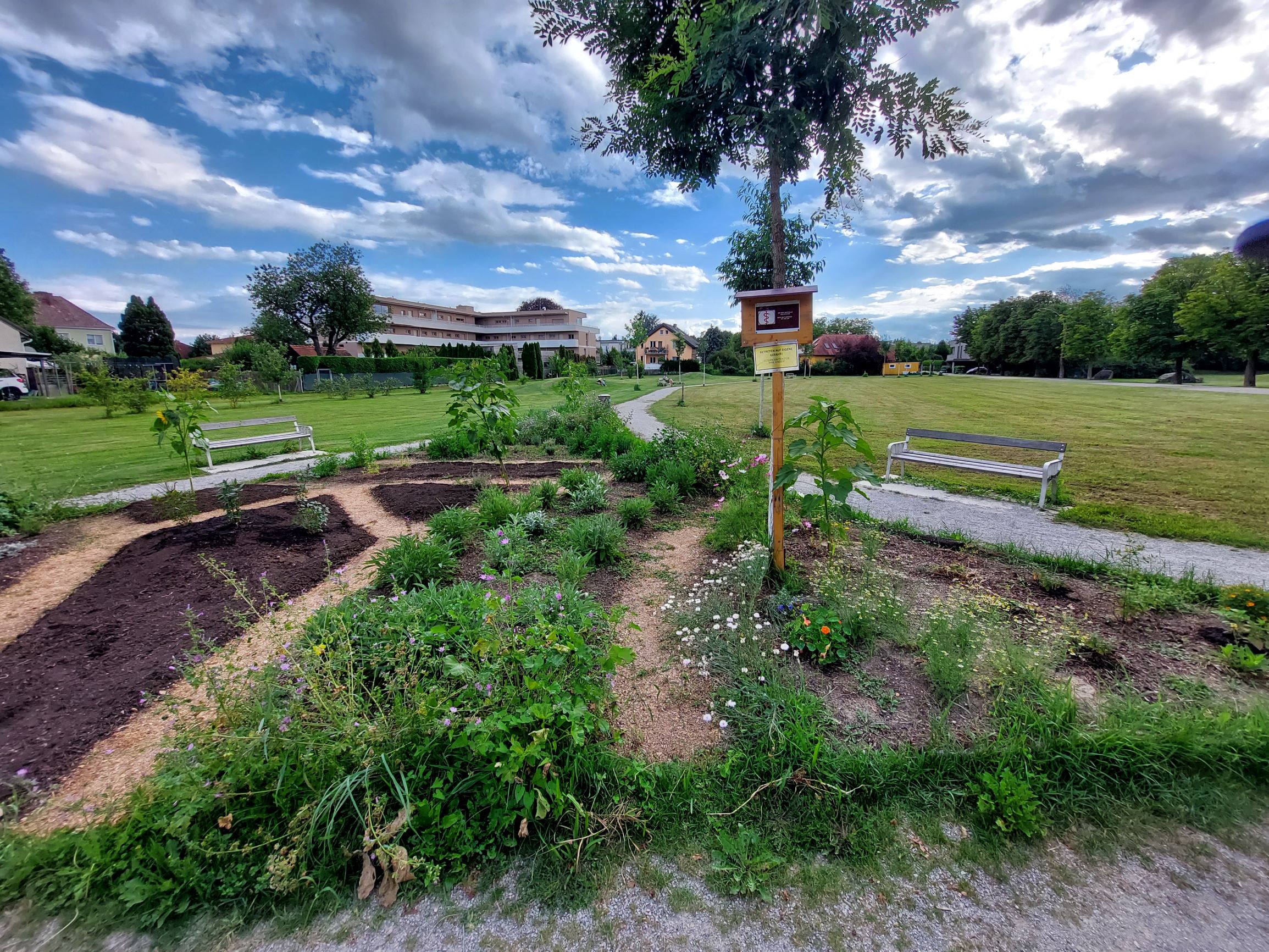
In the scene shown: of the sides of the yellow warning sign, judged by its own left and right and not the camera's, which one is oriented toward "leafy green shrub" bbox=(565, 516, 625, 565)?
right

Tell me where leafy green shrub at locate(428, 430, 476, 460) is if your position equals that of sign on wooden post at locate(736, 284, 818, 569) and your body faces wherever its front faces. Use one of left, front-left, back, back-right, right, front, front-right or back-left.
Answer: back-right

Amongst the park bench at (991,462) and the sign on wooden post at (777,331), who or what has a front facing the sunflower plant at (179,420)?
the park bench

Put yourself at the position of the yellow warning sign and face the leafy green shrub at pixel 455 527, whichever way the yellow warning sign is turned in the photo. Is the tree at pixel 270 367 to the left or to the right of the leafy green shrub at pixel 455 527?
right

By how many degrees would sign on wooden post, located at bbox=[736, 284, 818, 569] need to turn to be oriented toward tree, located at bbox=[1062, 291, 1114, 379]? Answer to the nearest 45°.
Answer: approximately 135° to its left

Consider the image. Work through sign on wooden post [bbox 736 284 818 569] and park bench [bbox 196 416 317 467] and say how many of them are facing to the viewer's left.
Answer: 0

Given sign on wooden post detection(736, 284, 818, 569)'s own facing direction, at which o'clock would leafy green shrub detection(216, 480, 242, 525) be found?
The leafy green shrub is roughly at 3 o'clock from the sign on wooden post.

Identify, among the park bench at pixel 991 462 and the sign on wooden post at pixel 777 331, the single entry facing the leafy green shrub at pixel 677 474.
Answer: the park bench

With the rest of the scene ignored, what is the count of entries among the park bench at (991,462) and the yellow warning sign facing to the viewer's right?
0

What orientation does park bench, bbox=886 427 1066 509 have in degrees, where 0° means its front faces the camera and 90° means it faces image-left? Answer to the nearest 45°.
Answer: approximately 45°

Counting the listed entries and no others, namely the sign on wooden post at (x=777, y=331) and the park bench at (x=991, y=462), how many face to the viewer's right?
0

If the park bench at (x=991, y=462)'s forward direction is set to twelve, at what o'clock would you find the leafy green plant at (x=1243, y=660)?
The leafy green plant is roughly at 10 o'clock from the park bench.
